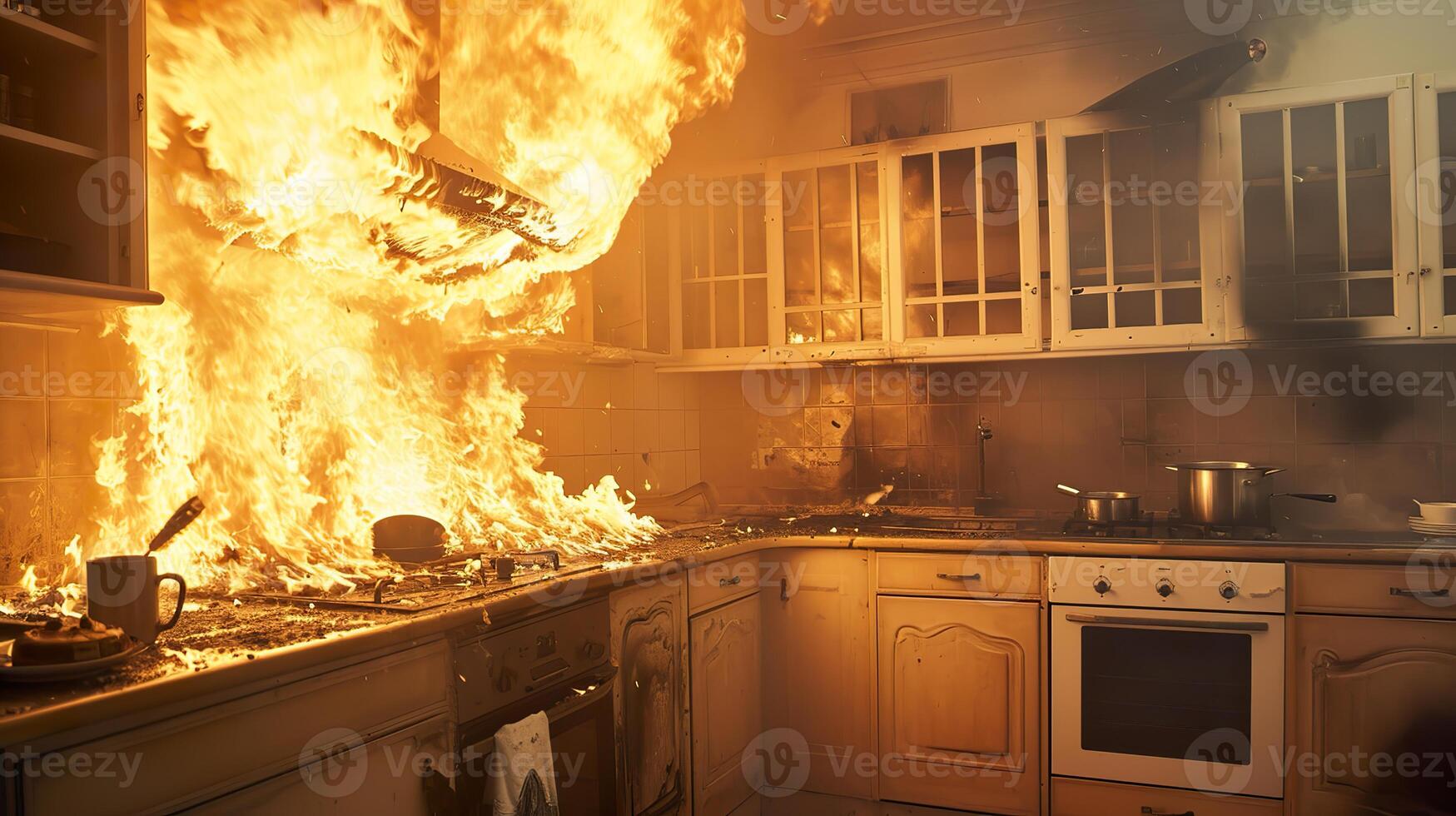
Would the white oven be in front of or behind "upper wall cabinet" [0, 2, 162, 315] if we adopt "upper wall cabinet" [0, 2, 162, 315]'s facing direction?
in front

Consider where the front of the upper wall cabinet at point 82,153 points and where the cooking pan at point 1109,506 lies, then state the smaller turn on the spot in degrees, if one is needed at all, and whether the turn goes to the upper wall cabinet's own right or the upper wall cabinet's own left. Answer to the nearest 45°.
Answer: approximately 45° to the upper wall cabinet's own left

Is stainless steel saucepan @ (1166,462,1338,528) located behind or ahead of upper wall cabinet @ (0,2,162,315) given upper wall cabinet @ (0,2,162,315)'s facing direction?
ahead

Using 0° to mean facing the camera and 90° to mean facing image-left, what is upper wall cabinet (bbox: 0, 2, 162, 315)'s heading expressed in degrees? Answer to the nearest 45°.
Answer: approximately 315°
